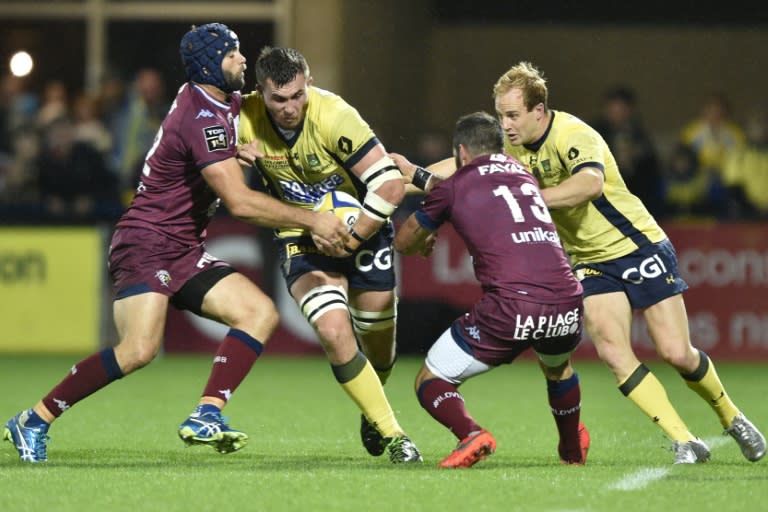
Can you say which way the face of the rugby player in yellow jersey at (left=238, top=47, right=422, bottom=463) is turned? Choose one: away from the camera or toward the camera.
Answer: toward the camera

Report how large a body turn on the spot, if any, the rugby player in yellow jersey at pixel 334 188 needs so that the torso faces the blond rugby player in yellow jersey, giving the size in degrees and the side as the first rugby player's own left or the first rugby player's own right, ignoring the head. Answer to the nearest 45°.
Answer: approximately 90° to the first rugby player's own left

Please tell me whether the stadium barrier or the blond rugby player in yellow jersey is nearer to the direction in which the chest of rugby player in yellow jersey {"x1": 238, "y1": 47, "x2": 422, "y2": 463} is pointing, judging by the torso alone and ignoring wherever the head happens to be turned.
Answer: the blond rugby player in yellow jersey

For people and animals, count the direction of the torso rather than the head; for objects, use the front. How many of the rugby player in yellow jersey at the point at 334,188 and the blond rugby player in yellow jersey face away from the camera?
0

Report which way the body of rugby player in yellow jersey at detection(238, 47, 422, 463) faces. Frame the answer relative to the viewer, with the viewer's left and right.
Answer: facing the viewer

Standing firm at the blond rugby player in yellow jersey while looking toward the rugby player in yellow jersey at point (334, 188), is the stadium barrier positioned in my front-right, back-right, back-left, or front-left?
front-right

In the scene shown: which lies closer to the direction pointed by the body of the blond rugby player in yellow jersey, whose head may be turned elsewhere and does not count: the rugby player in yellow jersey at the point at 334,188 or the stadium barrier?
the rugby player in yellow jersey

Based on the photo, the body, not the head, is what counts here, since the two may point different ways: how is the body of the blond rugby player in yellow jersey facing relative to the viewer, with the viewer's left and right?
facing the viewer and to the left of the viewer

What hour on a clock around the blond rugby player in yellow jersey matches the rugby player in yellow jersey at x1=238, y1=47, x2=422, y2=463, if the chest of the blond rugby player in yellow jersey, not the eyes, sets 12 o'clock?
The rugby player in yellow jersey is roughly at 1 o'clock from the blond rugby player in yellow jersey.
